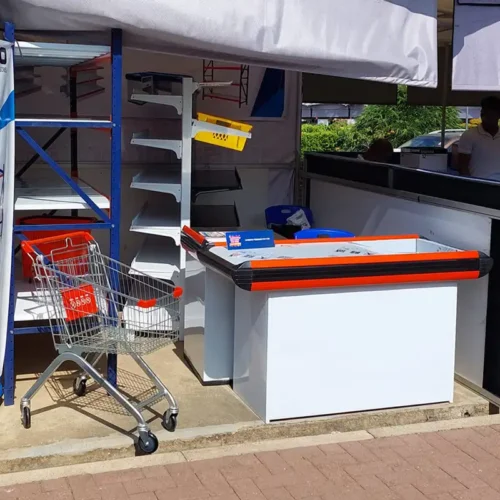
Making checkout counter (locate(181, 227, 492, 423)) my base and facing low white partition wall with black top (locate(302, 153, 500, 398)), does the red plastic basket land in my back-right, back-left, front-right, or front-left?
back-left

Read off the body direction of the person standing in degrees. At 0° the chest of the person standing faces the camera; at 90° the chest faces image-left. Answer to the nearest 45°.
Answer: approximately 0°

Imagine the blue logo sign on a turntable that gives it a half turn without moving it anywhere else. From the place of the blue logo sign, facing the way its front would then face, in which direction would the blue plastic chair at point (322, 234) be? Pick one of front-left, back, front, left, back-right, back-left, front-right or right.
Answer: front-right

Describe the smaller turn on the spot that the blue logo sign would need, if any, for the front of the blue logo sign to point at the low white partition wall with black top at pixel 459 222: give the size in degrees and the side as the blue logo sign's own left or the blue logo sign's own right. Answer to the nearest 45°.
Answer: approximately 90° to the blue logo sign's own left

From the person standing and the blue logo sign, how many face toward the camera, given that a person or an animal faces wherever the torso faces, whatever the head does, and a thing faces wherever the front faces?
2

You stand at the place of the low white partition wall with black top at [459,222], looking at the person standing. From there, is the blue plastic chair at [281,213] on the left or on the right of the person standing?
left

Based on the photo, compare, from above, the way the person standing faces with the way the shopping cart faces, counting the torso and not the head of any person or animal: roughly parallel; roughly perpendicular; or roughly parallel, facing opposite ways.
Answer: roughly perpendicular
